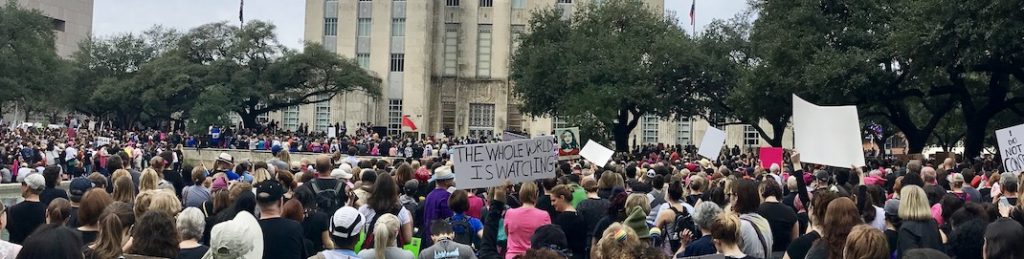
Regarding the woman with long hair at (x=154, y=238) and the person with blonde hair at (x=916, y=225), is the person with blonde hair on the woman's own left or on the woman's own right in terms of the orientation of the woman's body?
on the woman's own right

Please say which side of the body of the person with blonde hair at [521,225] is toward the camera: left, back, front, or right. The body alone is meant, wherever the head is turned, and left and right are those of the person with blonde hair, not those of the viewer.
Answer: back

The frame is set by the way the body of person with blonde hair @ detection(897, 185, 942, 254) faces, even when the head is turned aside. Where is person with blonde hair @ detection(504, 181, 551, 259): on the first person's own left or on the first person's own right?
on the first person's own left

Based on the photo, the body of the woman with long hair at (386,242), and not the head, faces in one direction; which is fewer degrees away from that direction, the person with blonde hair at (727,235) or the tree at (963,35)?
the tree

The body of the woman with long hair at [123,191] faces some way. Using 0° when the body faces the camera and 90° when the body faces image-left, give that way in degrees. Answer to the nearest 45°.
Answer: approximately 180°

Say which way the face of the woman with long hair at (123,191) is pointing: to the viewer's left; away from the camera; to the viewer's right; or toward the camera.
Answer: away from the camera

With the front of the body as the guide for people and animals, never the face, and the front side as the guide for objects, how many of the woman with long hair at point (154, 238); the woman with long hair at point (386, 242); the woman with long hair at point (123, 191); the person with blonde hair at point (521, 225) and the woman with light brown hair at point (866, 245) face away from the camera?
5

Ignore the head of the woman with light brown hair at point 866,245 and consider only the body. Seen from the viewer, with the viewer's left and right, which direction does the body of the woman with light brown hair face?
facing away from the viewer

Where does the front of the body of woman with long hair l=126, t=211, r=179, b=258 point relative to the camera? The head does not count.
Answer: away from the camera

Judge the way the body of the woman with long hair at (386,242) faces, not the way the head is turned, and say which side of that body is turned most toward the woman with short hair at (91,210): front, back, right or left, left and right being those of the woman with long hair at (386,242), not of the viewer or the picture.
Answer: left

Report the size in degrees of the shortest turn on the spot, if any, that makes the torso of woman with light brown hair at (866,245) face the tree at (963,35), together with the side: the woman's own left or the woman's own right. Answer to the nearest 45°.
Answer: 0° — they already face it

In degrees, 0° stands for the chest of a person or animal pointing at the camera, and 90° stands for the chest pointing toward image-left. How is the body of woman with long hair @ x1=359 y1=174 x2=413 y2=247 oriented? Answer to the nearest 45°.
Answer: approximately 180°
